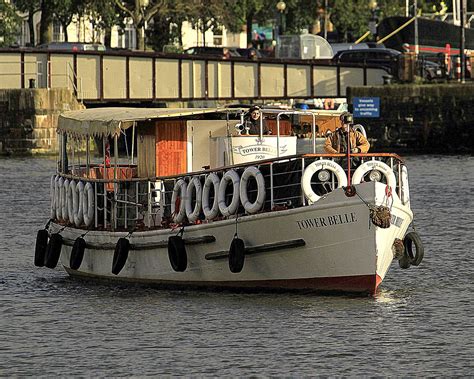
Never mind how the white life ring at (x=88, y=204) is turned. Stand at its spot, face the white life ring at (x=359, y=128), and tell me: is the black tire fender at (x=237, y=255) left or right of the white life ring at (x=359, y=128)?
right

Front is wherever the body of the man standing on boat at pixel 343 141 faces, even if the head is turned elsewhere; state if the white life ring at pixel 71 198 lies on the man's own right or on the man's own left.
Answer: on the man's own right

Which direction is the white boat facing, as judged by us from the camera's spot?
facing the viewer and to the right of the viewer

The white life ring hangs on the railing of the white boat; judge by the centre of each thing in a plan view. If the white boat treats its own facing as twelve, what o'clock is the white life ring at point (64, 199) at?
The white life ring is roughly at 6 o'clock from the white boat.

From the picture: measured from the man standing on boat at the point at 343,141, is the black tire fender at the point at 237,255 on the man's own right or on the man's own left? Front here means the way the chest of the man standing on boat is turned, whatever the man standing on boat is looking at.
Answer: on the man's own right

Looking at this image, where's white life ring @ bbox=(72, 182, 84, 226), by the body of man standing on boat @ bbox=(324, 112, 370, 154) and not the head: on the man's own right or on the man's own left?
on the man's own right

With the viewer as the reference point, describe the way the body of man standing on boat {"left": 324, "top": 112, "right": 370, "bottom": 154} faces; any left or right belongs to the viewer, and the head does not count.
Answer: facing the viewer

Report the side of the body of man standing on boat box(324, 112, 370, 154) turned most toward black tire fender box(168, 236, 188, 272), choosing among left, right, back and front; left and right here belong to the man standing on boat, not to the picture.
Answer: right

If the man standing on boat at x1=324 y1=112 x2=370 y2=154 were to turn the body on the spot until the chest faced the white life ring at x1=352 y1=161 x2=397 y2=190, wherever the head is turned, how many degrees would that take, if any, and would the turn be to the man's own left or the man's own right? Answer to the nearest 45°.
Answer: approximately 45° to the man's own left

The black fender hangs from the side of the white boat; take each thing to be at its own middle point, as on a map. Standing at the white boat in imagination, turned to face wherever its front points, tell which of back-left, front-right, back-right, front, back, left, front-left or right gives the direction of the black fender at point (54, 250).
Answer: back

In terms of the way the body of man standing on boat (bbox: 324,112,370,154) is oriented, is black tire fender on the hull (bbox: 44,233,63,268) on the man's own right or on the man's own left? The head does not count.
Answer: on the man's own right

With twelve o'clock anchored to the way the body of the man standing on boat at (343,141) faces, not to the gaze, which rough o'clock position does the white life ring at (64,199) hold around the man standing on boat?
The white life ring is roughly at 4 o'clock from the man standing on boat.

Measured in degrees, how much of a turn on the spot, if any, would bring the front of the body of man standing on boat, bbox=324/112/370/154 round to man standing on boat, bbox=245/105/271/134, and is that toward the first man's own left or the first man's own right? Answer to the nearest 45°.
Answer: approximately 135° to the first man's own right
